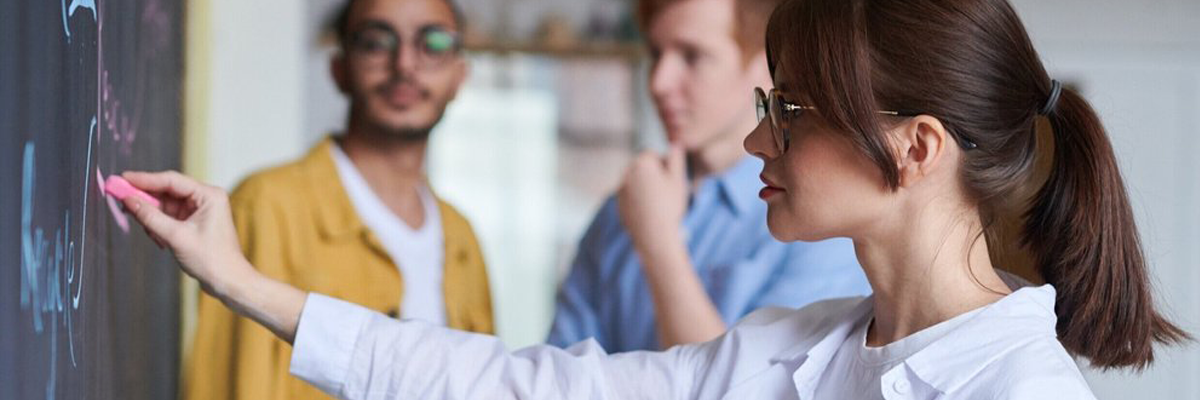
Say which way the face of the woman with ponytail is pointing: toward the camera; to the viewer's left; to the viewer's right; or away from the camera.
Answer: to the viewer's left

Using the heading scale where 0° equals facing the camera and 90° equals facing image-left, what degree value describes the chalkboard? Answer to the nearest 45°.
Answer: approximately 315°

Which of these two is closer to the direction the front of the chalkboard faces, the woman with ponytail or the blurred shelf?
the woman with ponytail

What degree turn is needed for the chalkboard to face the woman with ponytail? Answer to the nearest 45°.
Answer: approximately 45° to its left

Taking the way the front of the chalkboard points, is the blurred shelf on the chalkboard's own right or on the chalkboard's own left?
on the chalkboard's own left
